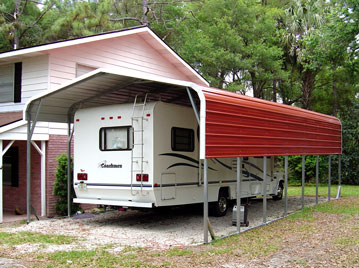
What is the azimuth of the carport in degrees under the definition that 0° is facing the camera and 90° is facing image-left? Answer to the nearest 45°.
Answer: approximately 45°

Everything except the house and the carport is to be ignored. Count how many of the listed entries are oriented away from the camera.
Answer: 0

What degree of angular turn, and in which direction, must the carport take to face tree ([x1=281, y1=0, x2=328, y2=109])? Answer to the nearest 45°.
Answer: approximately 135° to its right

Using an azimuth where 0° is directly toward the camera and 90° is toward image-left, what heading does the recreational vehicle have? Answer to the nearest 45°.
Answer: approximately 225°

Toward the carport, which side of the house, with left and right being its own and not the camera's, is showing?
left

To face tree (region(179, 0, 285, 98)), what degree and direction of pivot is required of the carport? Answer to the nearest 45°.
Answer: approximately 135° to its right

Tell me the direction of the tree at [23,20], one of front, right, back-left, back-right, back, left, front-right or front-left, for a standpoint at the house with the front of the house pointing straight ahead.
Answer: back-right

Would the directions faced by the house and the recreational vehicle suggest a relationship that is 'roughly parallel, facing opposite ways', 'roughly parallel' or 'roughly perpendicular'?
roughly parallel, facing opposite ways

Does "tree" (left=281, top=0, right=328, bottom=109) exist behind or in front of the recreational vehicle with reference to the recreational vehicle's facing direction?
in front

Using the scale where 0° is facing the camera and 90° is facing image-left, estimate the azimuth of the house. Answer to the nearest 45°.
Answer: approximately 45°
